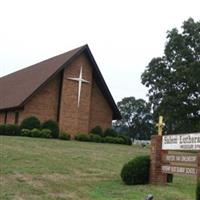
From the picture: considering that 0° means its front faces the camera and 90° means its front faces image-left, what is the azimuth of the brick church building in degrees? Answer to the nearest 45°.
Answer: approximately 315°

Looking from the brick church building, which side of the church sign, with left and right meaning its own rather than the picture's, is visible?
right

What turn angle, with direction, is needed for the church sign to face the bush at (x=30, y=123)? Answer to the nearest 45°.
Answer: approximately 90° to its right

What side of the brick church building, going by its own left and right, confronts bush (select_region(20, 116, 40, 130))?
right

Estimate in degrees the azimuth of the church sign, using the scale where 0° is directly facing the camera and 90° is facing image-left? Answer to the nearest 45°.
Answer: approximately 45°
